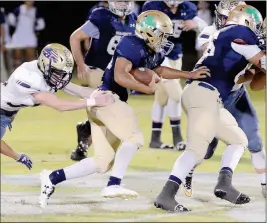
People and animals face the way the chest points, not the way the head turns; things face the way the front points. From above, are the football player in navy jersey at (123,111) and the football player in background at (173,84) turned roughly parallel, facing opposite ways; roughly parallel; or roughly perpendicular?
roughly perpendicular

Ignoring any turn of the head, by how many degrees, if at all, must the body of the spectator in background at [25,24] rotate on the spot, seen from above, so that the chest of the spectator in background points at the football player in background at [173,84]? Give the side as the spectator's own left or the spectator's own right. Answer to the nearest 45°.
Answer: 0° — they already face them

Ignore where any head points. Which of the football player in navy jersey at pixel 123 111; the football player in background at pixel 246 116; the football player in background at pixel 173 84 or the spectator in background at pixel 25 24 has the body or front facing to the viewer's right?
the football player in navy jersey

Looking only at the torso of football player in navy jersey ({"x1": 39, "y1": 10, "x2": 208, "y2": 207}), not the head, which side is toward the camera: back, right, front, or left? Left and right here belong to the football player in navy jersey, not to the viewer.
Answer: right

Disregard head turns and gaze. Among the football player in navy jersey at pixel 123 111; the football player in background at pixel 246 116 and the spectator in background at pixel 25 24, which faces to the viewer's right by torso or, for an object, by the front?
the football player in navy jersey

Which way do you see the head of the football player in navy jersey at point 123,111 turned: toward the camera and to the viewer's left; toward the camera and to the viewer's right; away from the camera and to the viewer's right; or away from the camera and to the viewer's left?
toward the camera and to the viewer's right

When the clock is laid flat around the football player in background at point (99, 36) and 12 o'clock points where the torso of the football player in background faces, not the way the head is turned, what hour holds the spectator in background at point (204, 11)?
The spectator in background is roughly at 8 o'clock from the football player in background.
